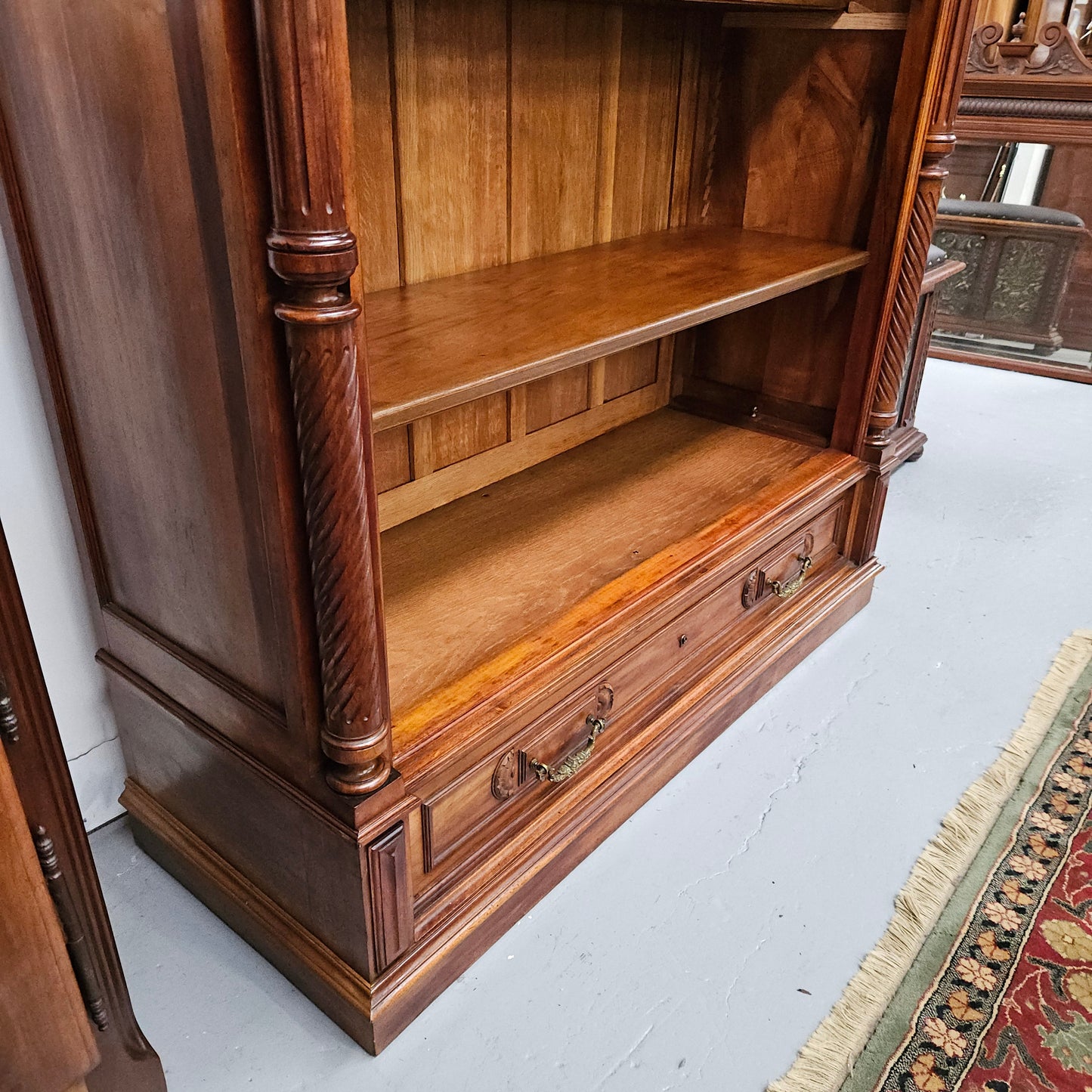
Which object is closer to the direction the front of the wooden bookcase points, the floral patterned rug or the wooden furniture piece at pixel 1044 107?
the floral patterned rug

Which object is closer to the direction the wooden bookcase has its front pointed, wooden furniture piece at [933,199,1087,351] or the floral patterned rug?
the floral patterned rug

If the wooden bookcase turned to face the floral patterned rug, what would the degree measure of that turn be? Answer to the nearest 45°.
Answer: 0° — it already faces it

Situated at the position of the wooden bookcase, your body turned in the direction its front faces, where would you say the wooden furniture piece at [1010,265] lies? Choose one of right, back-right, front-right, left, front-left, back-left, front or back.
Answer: left

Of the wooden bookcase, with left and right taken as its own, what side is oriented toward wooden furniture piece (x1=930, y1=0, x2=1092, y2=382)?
left

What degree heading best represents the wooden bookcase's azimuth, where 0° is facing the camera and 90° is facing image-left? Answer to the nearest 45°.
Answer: approximately 315°
